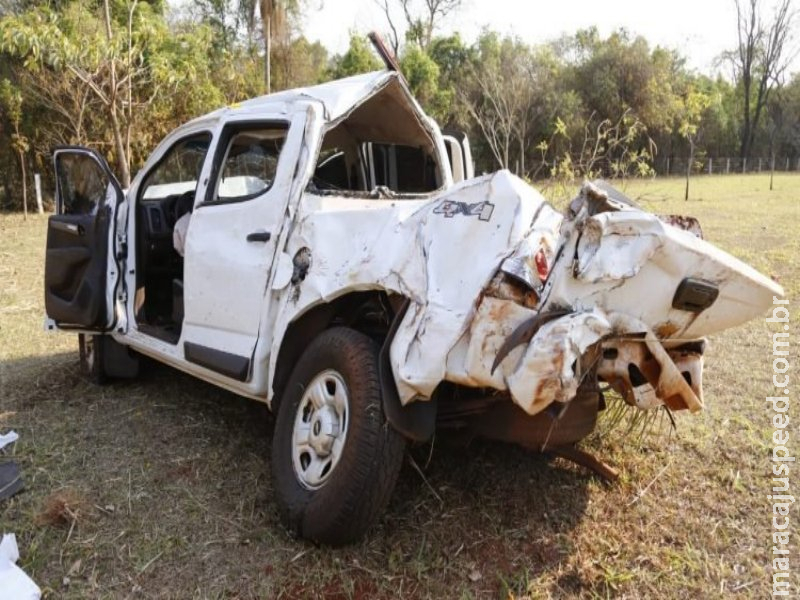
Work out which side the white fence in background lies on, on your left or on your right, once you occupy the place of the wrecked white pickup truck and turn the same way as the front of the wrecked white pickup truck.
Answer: on your right

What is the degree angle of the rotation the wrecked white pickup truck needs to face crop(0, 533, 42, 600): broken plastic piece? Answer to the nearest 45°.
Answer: approximately 45° to its left

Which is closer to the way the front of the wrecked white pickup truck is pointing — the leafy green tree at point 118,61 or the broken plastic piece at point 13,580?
the leafy green tree

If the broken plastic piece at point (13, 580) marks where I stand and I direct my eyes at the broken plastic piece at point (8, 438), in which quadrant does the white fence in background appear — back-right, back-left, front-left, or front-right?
front-right

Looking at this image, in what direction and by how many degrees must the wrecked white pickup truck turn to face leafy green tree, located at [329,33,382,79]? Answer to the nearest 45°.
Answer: approximately 45° to its right

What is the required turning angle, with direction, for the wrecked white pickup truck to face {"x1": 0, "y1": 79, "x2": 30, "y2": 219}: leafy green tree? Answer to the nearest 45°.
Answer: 0° — it already faces it

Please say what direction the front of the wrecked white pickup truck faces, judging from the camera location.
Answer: facing away from the viewer and to the left of the viewer

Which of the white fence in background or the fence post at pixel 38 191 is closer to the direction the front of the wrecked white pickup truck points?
the fence post

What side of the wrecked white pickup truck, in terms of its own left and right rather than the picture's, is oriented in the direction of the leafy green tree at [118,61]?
front
